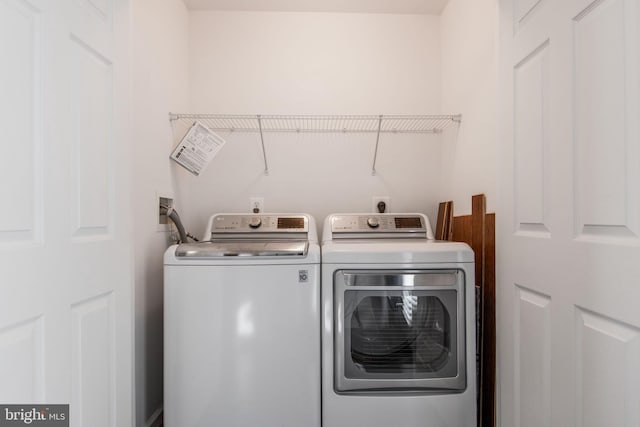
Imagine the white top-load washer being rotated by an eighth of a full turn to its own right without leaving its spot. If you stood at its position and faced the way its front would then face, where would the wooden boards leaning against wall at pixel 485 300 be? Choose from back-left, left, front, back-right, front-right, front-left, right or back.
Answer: back-left

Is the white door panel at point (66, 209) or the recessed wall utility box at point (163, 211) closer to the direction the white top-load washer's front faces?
the white door panel

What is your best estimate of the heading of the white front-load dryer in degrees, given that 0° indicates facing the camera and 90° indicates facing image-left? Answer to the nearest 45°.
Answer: approximately 0°

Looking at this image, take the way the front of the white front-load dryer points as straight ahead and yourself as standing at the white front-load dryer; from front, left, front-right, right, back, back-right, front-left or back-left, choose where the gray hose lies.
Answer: right

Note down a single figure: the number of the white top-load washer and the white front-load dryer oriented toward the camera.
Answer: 2

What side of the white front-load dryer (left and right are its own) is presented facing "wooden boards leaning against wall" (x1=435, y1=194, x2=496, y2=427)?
left

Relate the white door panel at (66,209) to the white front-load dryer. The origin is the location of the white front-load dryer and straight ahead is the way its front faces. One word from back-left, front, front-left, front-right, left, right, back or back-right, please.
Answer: front-right

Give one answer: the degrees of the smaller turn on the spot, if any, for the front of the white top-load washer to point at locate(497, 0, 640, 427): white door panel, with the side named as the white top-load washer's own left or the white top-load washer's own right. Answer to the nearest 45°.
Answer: approximately 45° to the white top-load washer's own left
